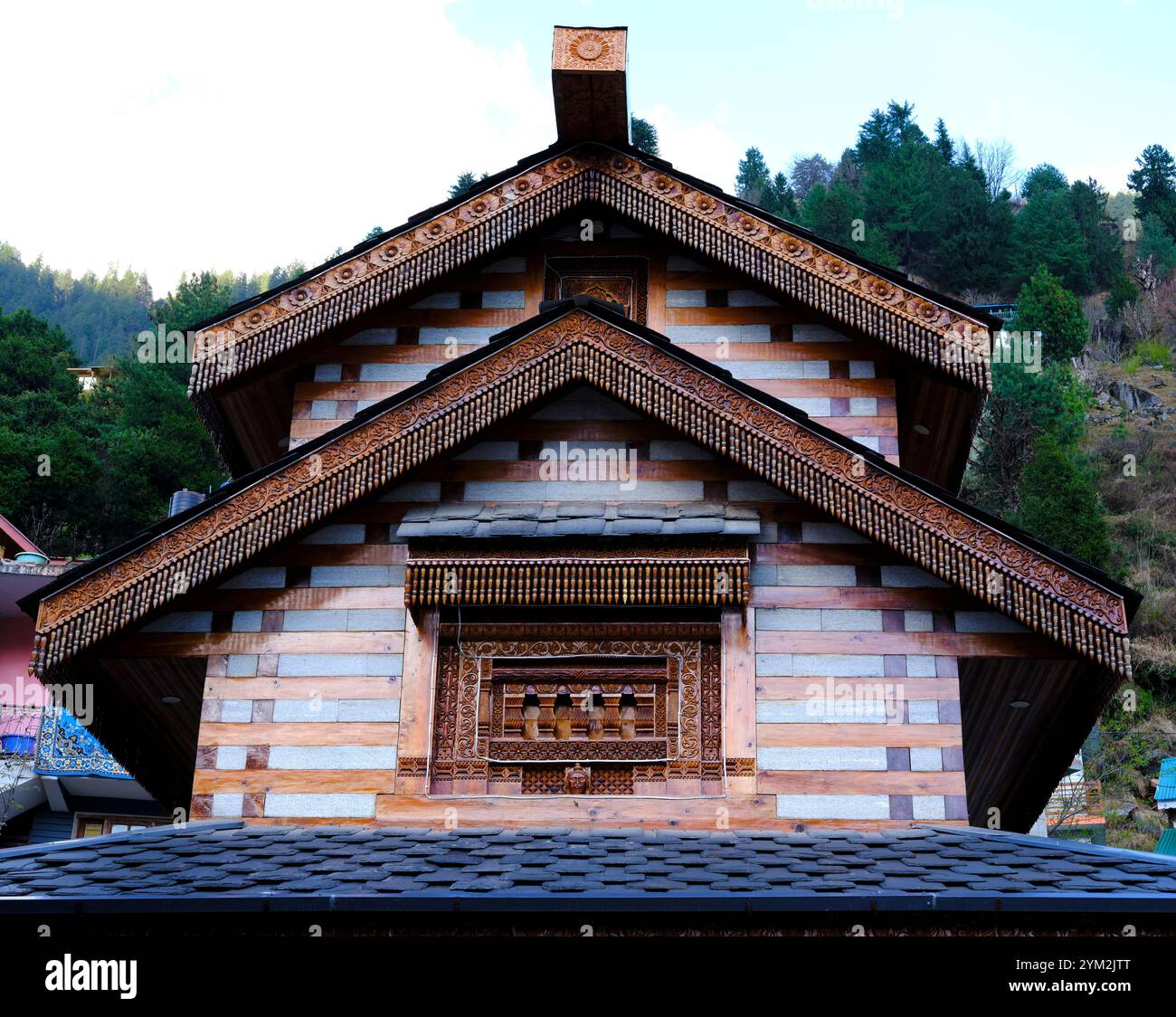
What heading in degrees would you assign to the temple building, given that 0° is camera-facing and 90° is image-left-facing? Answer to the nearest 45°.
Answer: approximately 0°

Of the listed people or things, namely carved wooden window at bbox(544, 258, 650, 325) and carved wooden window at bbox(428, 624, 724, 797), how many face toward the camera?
2

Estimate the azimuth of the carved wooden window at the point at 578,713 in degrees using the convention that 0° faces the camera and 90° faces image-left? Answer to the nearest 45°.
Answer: approximately 0°
